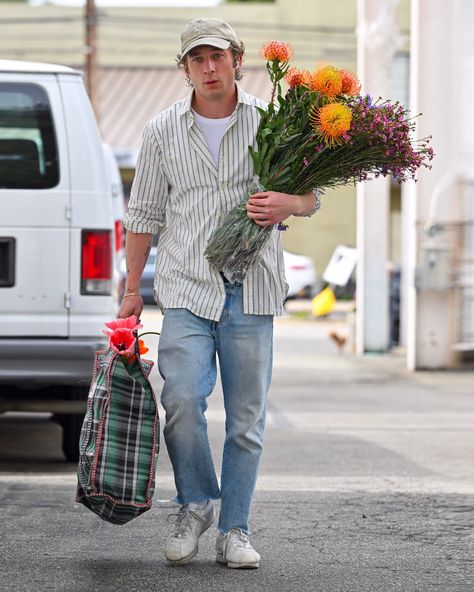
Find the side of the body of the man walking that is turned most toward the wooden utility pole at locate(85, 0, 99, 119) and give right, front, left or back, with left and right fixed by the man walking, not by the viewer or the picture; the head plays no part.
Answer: back

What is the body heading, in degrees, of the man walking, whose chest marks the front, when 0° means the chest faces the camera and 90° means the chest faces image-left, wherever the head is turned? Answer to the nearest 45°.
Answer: approximately 0°

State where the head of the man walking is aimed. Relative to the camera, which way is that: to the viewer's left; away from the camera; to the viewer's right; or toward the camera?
toward the camera

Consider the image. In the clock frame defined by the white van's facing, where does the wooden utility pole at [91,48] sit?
The wooden utility pole is roughly at 12 o'clock from the white van.

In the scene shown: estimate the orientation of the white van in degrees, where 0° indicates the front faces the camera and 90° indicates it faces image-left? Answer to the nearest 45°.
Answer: approximately 180°
